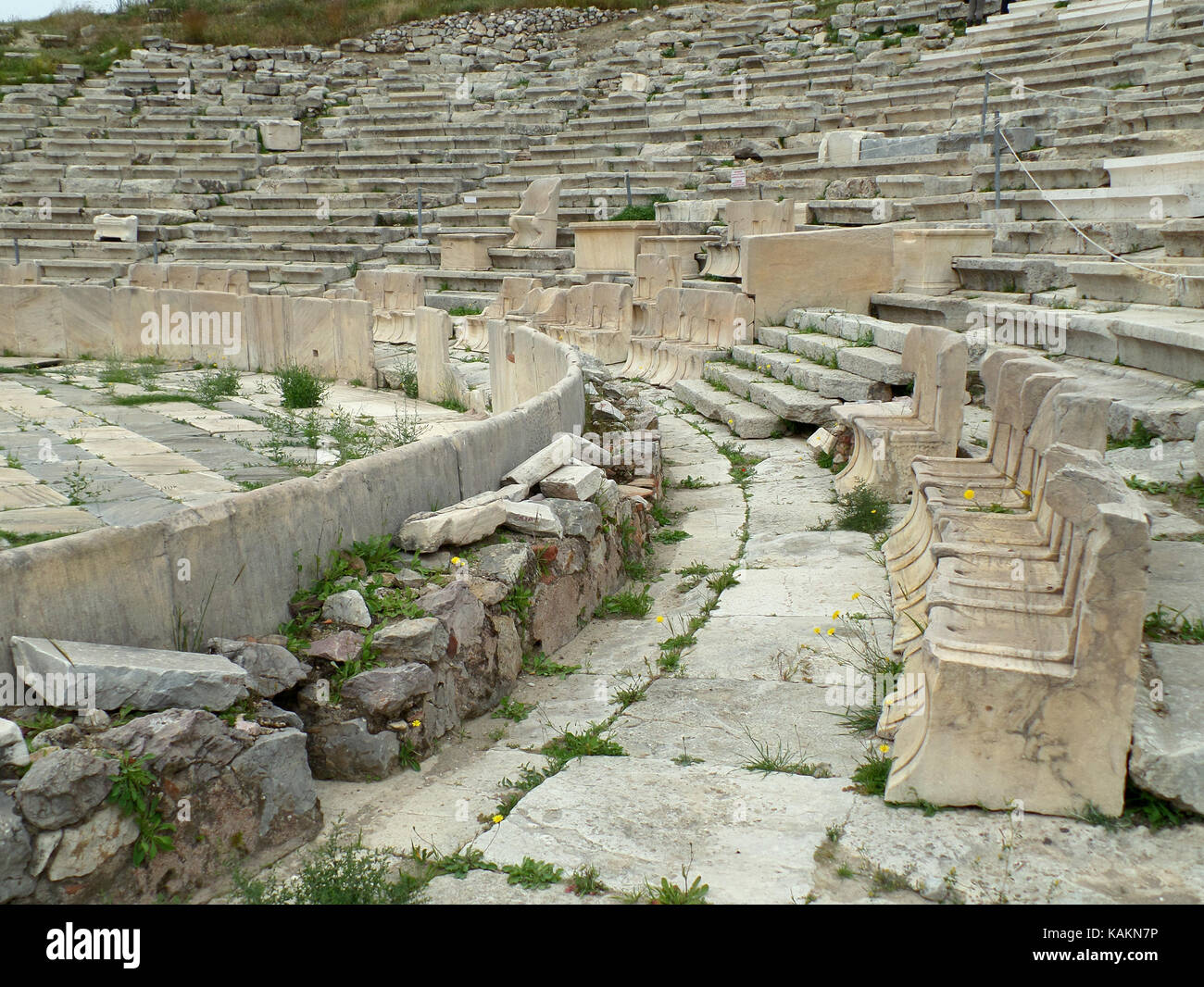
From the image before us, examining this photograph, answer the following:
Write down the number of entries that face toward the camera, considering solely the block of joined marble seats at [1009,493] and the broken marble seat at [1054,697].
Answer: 0

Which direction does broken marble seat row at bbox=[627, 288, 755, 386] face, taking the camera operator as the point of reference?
facing the viewer and to the left of the viewer

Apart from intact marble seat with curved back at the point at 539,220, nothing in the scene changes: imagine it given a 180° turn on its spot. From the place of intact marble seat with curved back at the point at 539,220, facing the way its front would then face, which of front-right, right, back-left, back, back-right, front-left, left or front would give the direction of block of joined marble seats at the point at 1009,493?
back-right

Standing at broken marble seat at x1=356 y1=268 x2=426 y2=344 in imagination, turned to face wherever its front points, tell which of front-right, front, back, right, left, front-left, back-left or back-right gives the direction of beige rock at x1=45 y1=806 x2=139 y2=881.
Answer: front

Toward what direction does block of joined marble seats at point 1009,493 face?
to the viewer's left

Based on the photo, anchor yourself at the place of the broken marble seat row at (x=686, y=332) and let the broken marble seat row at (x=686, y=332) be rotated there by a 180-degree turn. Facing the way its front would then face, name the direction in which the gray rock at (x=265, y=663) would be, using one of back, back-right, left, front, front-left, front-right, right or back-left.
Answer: back-right

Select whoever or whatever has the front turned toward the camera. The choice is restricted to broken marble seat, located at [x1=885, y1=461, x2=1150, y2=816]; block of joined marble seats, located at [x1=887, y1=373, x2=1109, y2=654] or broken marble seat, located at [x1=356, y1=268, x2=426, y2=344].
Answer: broken marble seat, located at [x1=356, y1=268, x2=426, y2=344]

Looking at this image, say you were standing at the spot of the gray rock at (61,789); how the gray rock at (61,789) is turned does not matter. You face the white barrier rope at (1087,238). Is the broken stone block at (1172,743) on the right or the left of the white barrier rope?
right

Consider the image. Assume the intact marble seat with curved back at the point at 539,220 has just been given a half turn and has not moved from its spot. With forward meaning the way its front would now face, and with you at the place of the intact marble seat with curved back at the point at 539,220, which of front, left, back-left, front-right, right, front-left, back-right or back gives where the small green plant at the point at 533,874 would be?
back-right

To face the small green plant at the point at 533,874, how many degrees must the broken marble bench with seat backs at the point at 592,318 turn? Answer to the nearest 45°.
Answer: approximately 45° to its left

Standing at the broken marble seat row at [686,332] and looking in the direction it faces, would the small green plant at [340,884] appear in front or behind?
in front

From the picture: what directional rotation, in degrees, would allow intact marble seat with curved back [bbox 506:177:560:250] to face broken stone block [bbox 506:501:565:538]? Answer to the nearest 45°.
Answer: approximately 45° to its left

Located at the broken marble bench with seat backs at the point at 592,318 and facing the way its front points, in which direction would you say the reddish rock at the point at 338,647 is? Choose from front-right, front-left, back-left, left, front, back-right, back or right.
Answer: front-left

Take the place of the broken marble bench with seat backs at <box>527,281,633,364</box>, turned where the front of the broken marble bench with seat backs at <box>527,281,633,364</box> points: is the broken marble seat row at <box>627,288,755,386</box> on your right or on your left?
on your left

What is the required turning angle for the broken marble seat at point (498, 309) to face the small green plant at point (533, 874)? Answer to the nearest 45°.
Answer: approximately 45° to its left

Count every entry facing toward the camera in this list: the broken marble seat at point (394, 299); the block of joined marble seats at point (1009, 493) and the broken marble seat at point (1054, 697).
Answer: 1

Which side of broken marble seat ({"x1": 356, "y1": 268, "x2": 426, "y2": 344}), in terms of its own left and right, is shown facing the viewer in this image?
front

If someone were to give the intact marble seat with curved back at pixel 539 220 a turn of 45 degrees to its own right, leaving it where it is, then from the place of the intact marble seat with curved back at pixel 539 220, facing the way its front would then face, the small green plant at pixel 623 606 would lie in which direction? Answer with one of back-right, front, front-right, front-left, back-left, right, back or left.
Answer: left
